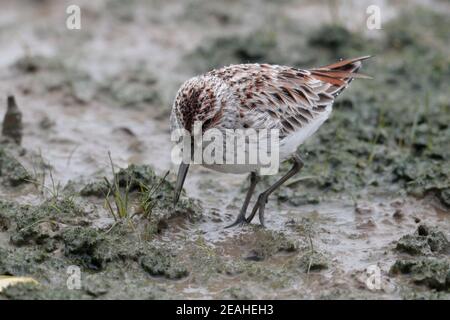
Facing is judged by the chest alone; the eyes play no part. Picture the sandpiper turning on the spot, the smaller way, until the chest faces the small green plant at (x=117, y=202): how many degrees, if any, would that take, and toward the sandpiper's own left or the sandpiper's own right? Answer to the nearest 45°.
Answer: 0° — it already faces it

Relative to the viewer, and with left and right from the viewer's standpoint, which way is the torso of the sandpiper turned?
facing to the left of the viewer

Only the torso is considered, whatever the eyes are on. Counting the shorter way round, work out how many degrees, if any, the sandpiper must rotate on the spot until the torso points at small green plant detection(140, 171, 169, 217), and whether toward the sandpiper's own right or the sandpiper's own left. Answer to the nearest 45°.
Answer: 0° — it already faces it
